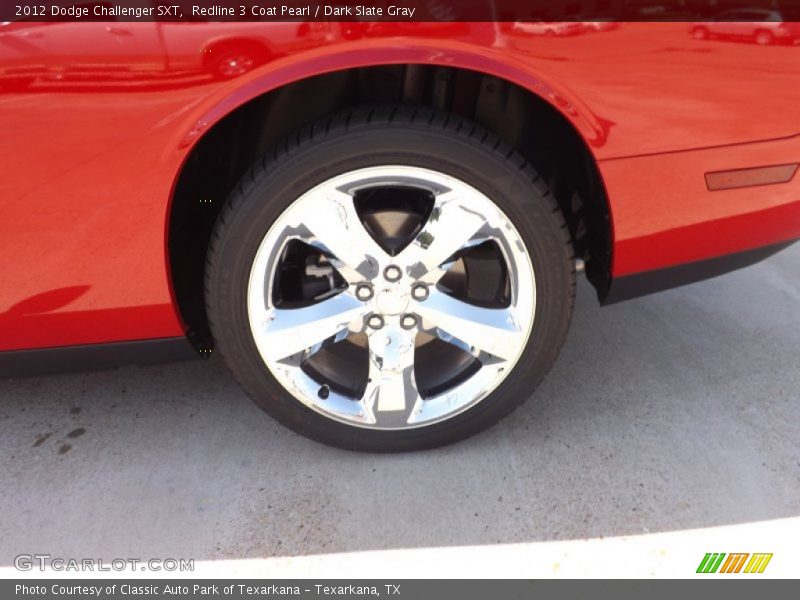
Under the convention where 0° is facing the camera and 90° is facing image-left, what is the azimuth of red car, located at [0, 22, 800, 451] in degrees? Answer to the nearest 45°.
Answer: approximately 90°
